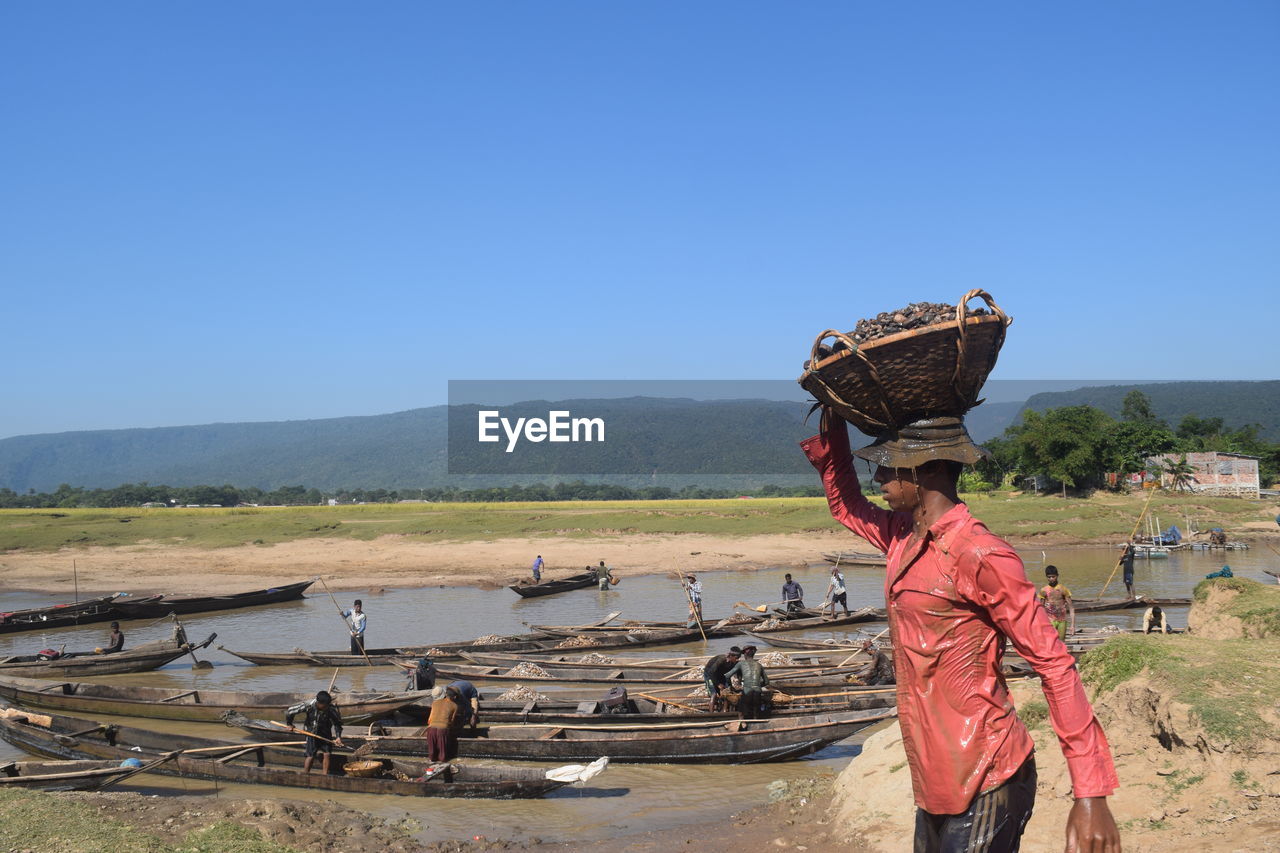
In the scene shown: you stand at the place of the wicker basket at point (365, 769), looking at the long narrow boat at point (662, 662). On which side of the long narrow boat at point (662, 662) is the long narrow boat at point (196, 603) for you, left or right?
left

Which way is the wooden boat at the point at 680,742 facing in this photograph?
to the viewer's right

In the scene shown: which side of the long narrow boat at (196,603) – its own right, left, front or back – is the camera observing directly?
right

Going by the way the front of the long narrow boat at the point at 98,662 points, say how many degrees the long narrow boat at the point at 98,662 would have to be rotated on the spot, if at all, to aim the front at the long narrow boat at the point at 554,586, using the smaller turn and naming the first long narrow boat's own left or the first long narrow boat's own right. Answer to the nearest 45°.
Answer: approximately 45° to the first long narrow boat's own left

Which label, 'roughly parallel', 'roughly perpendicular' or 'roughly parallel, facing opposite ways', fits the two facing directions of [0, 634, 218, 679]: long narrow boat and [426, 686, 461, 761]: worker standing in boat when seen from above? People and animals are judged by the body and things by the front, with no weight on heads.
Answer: roughly perpendicular

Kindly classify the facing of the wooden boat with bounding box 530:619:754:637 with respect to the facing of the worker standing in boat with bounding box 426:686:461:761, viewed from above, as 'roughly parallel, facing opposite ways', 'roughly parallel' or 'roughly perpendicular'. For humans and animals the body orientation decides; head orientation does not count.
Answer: roughly perpendicular

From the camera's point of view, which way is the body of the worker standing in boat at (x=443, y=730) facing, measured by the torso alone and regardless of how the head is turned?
away from the camera

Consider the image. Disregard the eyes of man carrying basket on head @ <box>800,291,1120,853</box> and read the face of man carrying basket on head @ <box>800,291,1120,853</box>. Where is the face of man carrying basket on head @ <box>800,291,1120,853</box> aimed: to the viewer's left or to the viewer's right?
to the viewer's left
